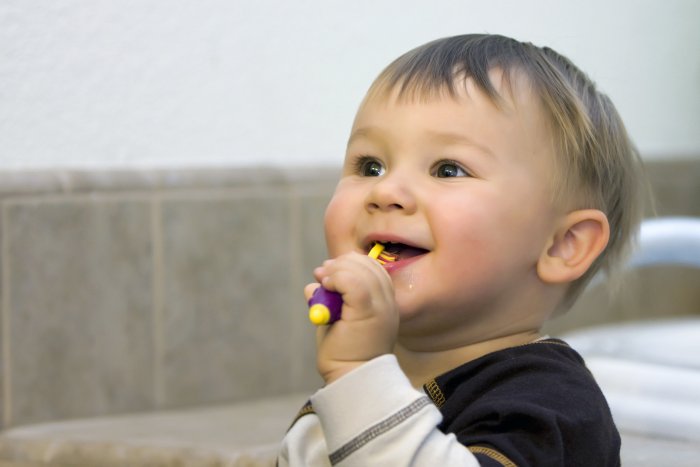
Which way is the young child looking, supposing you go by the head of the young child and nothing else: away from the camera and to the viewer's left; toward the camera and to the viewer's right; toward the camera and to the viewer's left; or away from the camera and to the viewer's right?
toward the camera and to the viewer's left

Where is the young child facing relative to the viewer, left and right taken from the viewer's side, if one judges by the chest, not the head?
facing the viewer and to the left of the viewer
